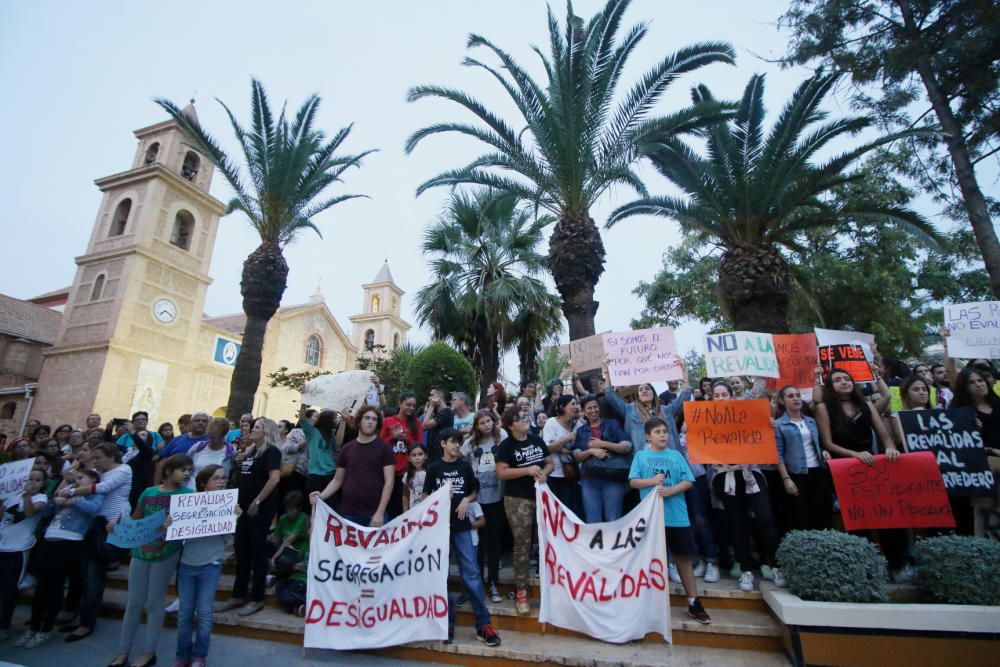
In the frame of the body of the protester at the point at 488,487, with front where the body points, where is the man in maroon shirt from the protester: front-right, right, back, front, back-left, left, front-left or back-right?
right

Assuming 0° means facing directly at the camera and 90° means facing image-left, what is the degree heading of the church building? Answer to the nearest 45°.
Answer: approximately 315°

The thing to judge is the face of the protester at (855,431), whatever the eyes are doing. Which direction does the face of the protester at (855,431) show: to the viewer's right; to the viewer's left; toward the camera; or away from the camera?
toward the camera

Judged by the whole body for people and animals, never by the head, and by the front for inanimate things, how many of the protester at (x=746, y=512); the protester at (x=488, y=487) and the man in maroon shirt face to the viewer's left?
0

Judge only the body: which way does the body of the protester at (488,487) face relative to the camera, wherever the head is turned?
toward the camera

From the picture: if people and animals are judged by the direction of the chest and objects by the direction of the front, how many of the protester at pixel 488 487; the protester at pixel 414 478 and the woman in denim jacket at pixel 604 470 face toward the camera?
3

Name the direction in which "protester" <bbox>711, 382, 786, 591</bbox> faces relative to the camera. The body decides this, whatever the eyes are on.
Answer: toward the camera

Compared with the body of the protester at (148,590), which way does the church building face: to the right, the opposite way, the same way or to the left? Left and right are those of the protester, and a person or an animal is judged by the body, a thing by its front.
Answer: the same way

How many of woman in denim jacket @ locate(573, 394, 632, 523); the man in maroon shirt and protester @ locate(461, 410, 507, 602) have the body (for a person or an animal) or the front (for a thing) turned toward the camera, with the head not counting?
3

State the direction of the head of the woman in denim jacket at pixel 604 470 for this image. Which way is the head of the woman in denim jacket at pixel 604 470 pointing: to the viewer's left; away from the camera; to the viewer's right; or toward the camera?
toward the camera

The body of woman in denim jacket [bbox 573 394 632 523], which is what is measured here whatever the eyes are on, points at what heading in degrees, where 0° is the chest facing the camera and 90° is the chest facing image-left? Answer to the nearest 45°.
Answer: approximately 0°

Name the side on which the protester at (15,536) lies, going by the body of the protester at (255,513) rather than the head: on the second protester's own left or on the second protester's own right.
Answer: on the second protester's own right

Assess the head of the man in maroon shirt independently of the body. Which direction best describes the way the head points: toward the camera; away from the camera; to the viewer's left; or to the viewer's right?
toward the camera

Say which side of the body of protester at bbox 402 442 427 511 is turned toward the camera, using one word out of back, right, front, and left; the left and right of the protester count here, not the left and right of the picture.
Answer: front

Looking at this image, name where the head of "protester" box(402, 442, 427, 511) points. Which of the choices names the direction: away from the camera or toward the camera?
toward the camera
